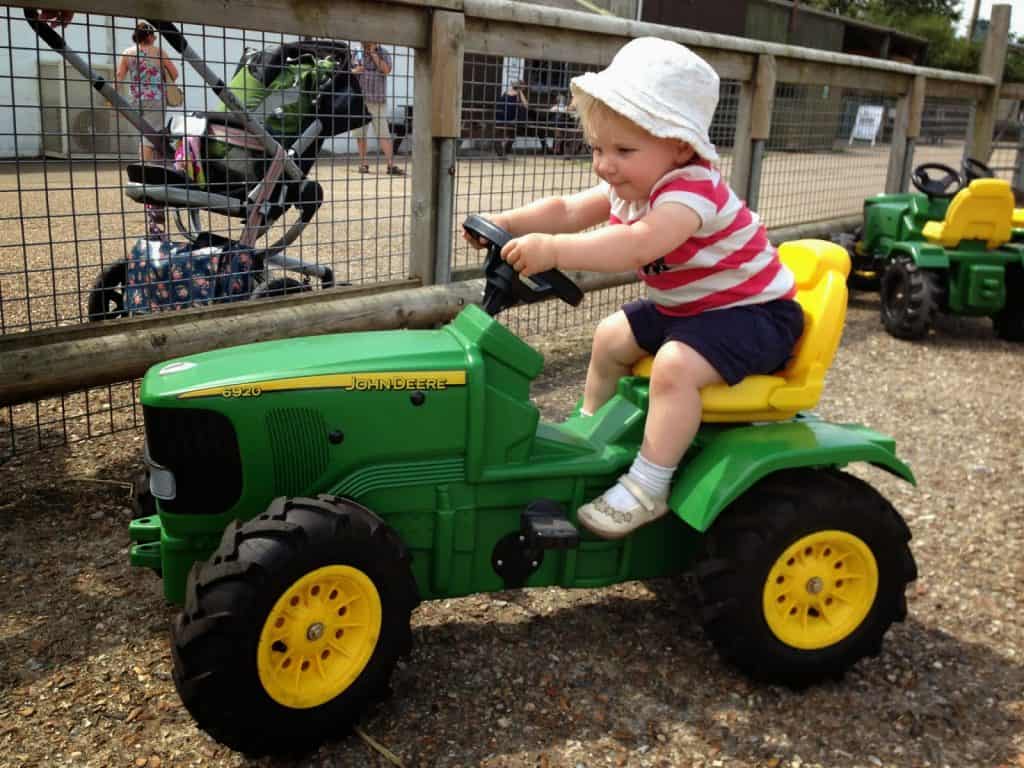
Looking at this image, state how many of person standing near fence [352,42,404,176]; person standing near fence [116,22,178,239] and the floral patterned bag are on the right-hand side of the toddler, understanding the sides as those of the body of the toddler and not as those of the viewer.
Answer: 3

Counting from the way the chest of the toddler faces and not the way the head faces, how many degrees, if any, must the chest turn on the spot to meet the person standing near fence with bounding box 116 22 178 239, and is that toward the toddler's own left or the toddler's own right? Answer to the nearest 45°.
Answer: approximately 90° to the toddler's own right

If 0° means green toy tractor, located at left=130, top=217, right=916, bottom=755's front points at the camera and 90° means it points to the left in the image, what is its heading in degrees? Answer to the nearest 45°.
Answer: approximately 45°

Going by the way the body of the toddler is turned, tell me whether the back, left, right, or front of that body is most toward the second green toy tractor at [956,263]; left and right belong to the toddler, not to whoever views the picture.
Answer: back

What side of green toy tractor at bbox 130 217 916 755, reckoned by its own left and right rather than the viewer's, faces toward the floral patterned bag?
right

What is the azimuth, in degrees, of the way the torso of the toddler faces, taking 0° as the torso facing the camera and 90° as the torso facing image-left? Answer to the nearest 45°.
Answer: approximately 45°

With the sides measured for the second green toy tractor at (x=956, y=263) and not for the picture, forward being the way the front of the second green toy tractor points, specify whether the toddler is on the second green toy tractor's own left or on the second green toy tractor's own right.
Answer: on the second green toy tractor's own left
